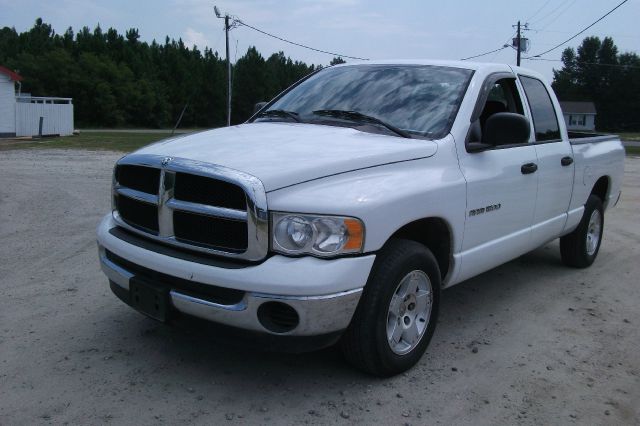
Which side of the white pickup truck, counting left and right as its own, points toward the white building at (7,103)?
right

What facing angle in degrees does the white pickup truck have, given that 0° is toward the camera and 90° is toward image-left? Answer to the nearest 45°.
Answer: approximately 45°

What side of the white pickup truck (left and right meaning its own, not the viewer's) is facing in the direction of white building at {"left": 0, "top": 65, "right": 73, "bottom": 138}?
right
